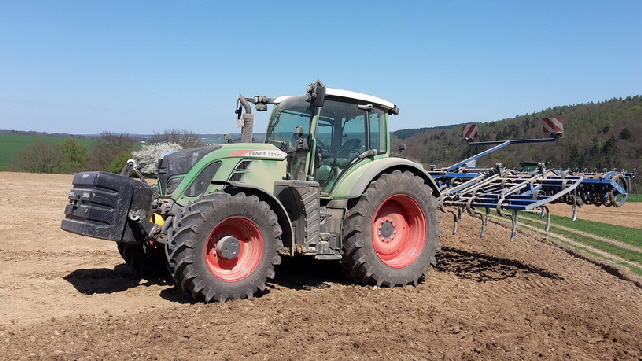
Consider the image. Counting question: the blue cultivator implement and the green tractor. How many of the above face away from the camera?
0

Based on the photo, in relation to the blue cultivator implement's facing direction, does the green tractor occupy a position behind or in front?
in front

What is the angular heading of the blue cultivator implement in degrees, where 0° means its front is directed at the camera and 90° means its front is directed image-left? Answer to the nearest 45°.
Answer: approximately 45°
